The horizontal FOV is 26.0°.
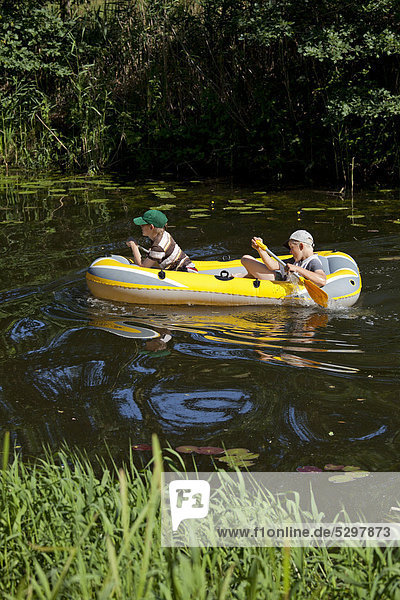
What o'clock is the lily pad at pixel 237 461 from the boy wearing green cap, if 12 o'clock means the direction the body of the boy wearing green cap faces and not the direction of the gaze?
The lily pad is roughly at 9 o'clock from the boy wearing green cap.

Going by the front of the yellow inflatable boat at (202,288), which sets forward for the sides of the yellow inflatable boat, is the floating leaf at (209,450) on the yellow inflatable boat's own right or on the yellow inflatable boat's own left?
on the yellow inflatable boat's own left

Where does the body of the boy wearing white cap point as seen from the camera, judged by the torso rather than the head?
to the viewer's left

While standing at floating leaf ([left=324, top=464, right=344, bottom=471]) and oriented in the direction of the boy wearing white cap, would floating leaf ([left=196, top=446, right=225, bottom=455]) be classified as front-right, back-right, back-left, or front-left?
front-left

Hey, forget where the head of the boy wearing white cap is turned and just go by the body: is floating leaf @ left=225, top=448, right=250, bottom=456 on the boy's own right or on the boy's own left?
on the boy's own left

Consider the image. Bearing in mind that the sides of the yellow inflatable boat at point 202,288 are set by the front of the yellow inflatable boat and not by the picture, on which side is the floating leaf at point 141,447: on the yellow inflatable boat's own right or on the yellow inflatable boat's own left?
on the yellow inflatable boat's own left

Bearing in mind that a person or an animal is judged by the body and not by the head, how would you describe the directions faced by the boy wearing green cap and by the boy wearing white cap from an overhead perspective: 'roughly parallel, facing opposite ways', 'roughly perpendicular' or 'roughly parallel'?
roughly parallel

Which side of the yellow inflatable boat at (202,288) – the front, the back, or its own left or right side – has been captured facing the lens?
left

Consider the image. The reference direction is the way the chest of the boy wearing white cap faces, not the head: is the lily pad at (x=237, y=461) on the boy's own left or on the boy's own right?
on the boy's own left

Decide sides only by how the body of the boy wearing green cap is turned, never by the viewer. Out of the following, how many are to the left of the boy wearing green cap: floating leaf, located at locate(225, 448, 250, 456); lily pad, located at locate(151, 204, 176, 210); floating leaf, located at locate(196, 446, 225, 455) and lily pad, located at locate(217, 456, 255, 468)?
3

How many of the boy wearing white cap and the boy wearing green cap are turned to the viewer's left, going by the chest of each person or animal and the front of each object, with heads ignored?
2

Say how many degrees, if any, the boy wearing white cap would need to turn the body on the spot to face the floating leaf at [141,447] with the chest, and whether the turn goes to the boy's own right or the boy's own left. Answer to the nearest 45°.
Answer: approximately 90° to the boy's own left

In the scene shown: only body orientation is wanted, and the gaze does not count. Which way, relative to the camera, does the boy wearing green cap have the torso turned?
to the viewer's left

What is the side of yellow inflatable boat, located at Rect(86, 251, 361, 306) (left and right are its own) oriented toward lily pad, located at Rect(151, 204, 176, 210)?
right

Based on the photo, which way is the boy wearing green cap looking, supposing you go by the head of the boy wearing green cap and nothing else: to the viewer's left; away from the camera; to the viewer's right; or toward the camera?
to the viewer's left

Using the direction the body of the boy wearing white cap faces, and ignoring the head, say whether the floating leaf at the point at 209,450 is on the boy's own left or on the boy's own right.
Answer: on the boy's own left

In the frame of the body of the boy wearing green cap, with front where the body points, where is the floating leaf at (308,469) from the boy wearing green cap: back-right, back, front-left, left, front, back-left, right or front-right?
left
